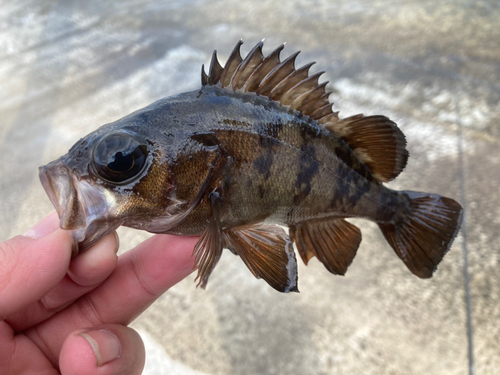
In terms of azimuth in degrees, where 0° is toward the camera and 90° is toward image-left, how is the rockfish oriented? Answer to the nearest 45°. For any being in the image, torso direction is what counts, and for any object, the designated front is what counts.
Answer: approximately 90°
